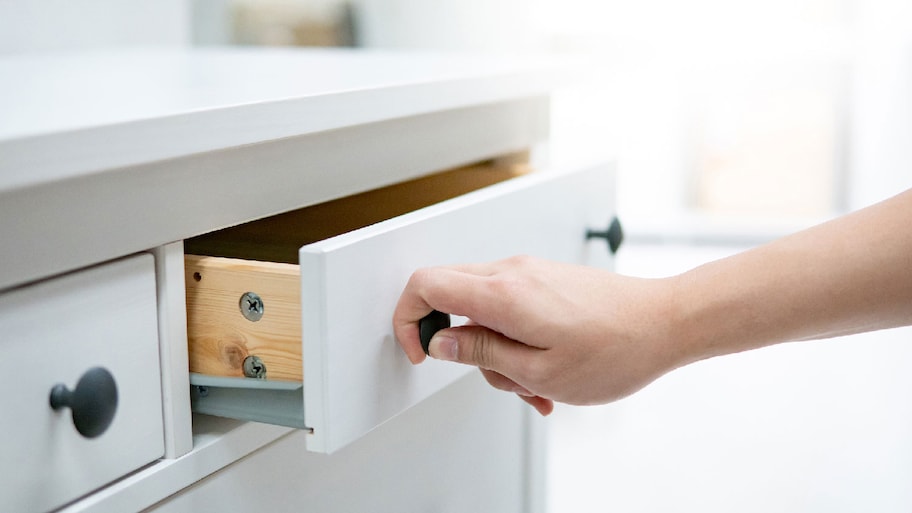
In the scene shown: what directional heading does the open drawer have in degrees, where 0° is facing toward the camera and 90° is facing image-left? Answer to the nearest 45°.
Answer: approximately 315°
